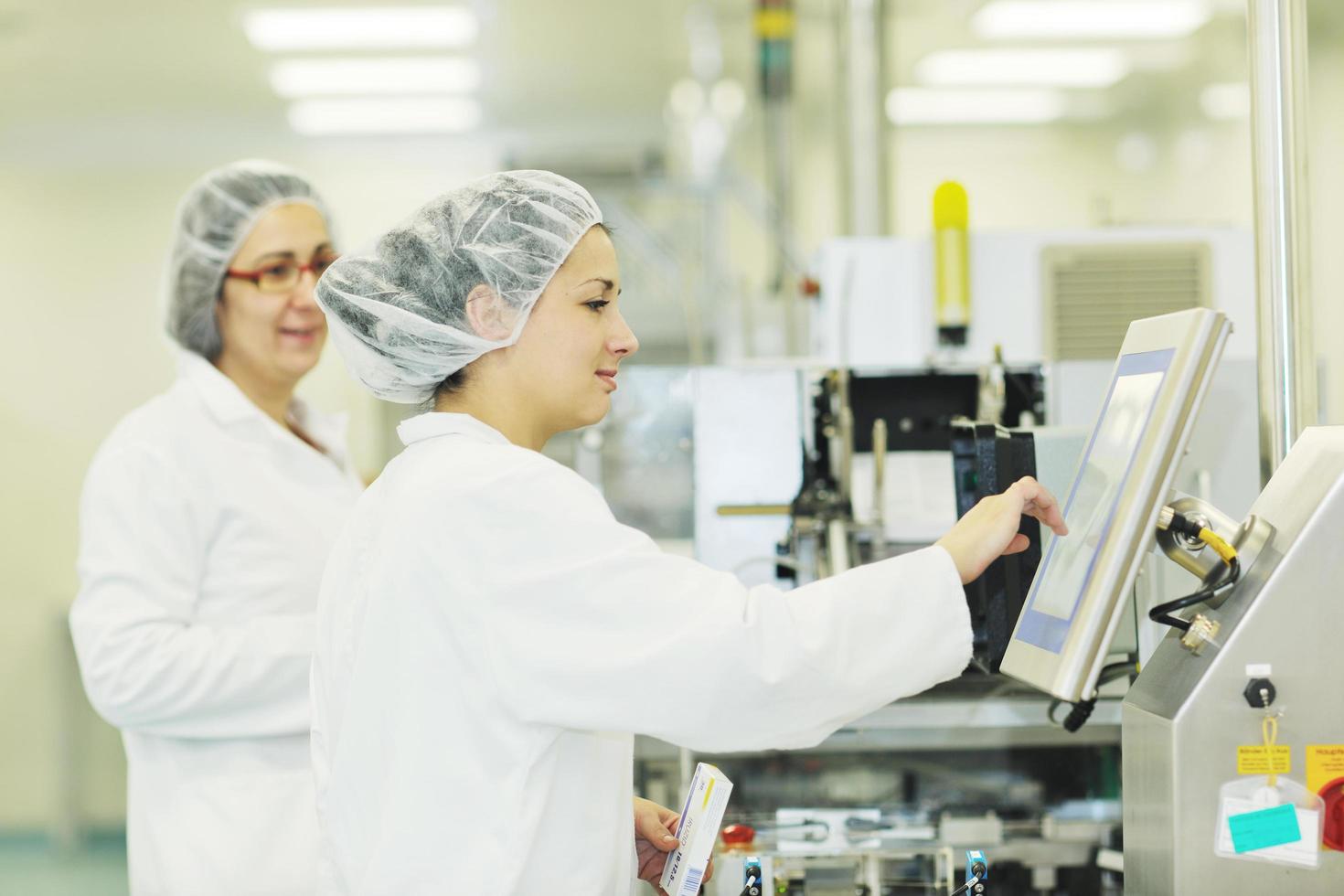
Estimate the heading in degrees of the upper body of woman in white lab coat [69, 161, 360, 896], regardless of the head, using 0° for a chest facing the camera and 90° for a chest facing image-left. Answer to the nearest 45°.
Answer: approximately 315°

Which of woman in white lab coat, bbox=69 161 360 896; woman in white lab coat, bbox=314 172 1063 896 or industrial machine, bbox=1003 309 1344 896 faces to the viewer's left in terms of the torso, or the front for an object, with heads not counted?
the industrial machine

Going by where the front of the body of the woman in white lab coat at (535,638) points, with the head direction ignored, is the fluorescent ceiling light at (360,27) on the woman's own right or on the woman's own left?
on the woman's own left

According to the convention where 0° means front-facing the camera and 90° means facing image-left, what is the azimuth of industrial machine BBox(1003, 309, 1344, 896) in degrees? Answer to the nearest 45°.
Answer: approximately 90°

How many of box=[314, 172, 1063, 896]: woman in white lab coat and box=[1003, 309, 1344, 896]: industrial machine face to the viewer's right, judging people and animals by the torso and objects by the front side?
1

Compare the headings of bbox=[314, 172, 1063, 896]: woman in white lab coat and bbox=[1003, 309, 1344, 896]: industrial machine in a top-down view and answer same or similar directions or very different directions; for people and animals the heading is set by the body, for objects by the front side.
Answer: very different directions

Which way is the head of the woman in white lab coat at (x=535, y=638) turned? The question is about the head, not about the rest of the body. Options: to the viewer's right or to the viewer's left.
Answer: to the viewer's right

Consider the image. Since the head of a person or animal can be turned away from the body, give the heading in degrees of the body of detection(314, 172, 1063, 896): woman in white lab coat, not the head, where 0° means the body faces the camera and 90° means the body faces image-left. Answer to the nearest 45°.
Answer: approximately 270°

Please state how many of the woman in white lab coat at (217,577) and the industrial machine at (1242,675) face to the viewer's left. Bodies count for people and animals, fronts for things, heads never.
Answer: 1
